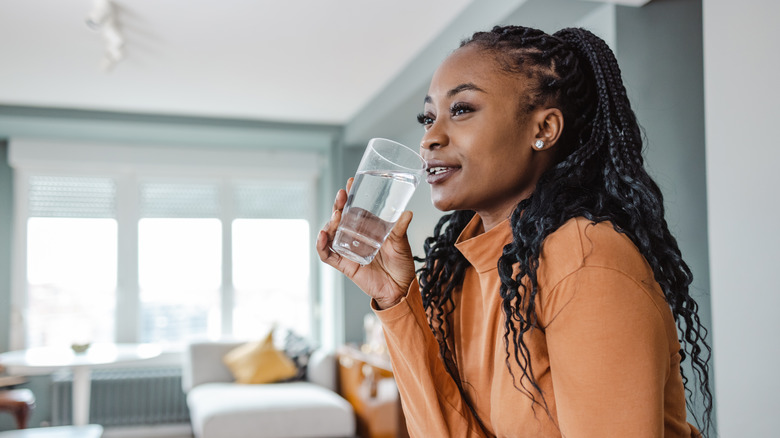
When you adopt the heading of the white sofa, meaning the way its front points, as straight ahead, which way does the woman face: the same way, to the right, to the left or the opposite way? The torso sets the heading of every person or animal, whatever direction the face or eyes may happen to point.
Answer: to the right

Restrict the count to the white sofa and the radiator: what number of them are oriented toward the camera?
2

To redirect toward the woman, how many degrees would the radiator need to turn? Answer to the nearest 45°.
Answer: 0° — it already faces them

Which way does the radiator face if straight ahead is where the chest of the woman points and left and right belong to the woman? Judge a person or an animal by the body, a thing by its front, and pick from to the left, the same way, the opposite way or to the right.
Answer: to the left

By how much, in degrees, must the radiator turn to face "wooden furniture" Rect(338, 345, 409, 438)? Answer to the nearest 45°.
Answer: approximately 45° to its left

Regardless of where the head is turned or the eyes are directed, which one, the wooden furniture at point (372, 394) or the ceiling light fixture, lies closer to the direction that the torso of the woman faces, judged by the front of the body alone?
the ceiling light fixture

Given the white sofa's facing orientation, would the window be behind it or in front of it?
behind
